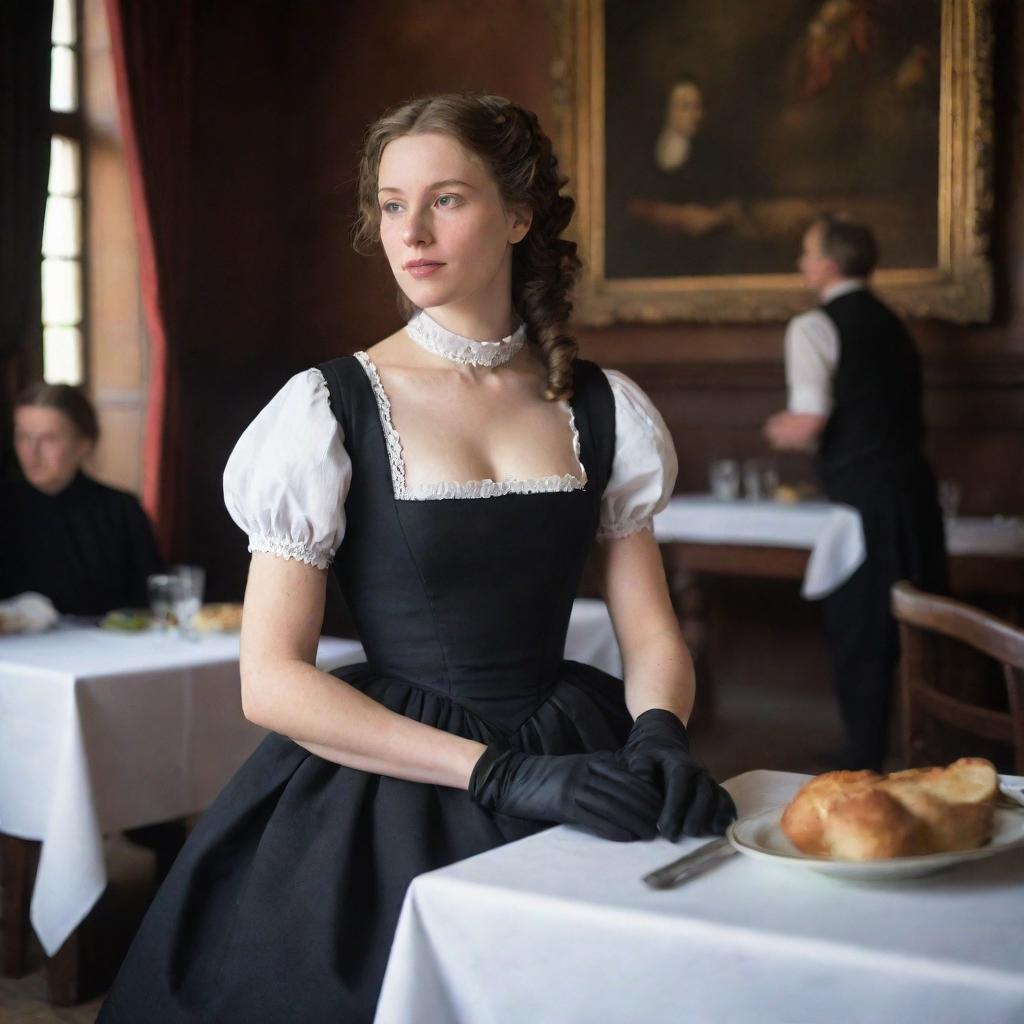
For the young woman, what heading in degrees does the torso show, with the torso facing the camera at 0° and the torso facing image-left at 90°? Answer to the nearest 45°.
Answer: approximately 0°

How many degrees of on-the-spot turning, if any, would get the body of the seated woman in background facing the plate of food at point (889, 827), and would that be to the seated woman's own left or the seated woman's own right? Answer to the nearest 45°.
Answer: approximately 45° to the seated woman's own left

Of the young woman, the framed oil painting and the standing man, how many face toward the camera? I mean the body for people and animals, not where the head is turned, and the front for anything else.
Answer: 2

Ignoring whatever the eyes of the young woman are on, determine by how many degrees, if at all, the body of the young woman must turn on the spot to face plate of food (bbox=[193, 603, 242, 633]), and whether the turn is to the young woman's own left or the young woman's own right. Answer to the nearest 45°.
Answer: approximately 180°

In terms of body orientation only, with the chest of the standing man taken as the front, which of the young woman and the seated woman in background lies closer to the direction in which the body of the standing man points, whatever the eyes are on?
the seated woman in background

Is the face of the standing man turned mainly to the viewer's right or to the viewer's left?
to the viewer's left

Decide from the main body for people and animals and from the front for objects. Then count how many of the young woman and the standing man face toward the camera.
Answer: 1
